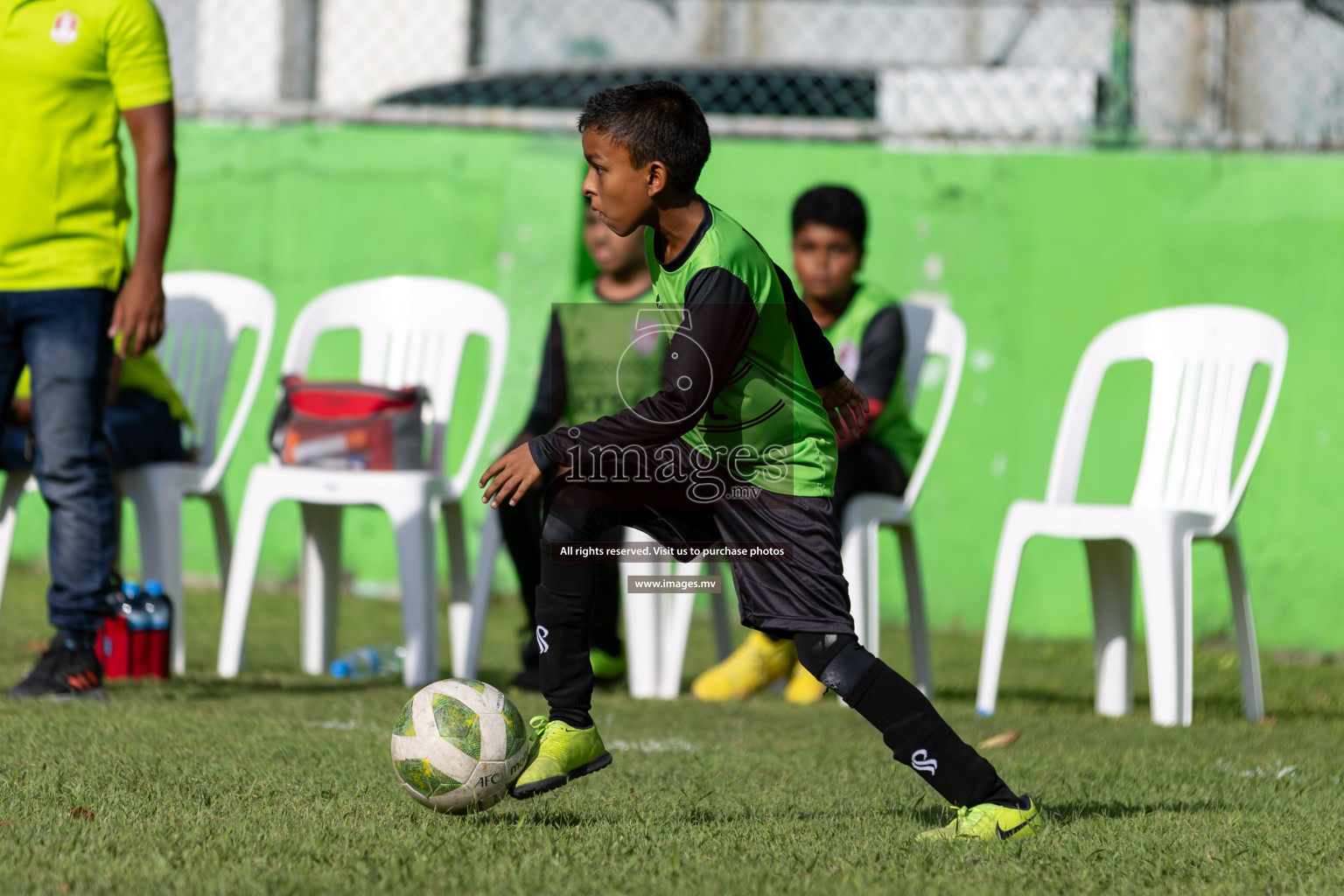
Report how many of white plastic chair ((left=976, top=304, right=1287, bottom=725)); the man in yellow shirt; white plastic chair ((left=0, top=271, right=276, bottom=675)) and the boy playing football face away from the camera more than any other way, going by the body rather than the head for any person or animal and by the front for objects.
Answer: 0

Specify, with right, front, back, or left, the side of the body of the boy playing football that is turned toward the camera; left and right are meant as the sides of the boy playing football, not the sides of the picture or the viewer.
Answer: left

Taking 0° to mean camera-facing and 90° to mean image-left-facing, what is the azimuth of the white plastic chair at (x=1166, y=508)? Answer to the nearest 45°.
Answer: approximately 45°

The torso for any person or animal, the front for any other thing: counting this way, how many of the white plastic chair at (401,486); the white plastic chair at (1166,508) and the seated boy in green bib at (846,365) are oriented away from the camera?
0

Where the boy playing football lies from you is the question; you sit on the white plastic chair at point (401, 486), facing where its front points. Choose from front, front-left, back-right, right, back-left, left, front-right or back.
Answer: front-left

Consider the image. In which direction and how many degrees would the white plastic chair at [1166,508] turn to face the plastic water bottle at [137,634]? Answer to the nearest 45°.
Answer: approximately 45° to its right

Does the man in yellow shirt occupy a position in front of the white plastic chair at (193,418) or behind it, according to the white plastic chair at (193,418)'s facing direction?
in front

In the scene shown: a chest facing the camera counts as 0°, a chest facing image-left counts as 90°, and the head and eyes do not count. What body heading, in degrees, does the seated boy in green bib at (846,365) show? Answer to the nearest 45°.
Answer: approximately 45°

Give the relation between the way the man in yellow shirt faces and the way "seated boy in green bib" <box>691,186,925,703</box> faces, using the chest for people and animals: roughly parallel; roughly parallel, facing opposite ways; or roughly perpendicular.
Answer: roughly parallel

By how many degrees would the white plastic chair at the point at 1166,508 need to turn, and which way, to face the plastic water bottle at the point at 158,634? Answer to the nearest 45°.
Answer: approximately 45° to its right

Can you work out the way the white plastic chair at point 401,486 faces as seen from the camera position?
facing the viewer and to the left of the viewer

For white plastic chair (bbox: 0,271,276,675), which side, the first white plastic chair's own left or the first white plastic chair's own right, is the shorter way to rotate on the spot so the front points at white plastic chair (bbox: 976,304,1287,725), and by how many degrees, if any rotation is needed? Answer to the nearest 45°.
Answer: approximately 90° to the first white plastic chair's own left

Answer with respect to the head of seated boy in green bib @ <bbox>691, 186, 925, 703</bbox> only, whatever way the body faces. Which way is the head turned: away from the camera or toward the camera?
toward the camera
